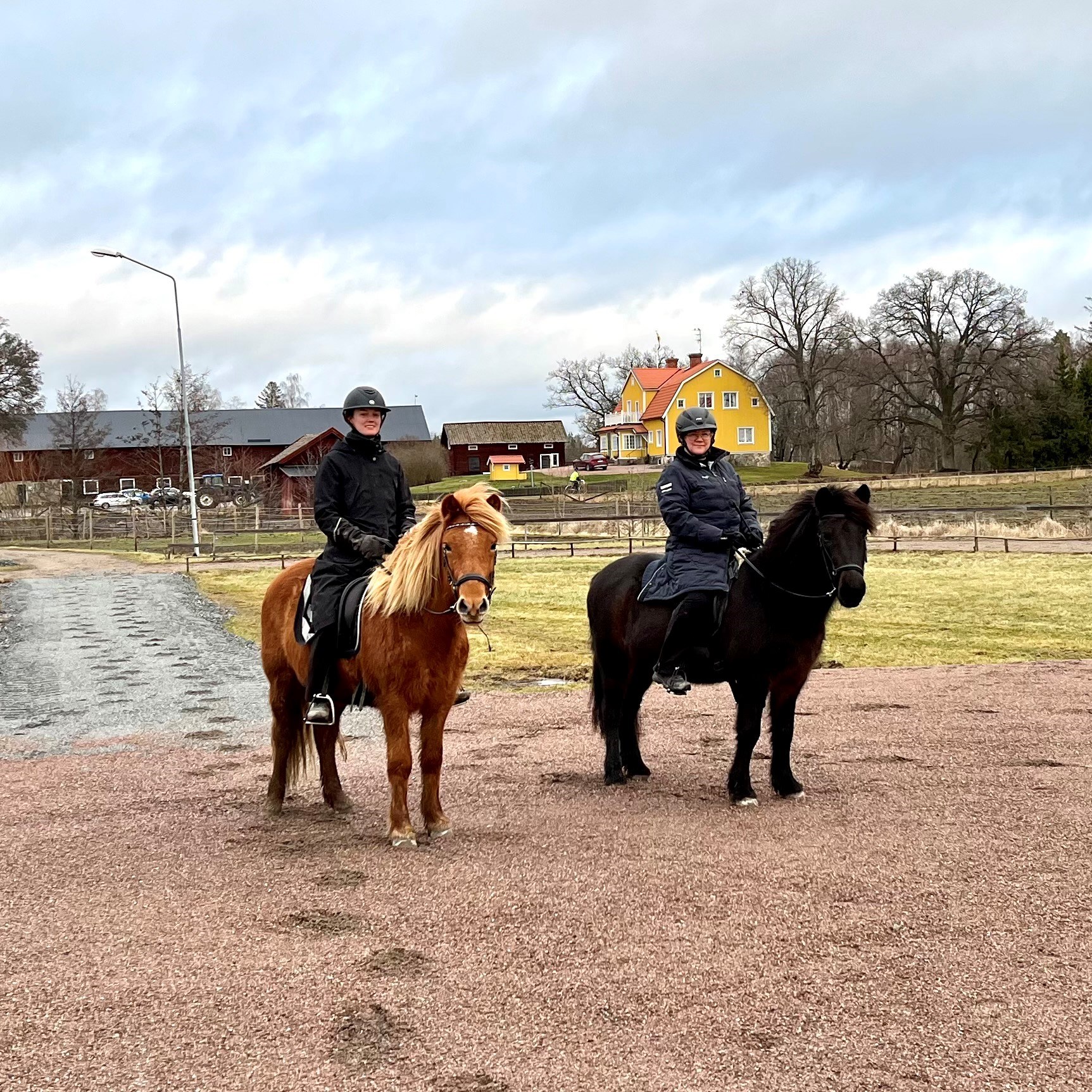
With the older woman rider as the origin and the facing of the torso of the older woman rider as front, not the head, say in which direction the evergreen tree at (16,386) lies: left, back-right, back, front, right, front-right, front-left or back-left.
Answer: back

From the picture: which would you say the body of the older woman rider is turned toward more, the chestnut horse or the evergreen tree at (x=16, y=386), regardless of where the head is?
the chestnut horse

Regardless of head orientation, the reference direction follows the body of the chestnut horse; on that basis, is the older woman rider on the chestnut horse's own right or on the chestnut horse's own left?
on the chestnut horse's own left

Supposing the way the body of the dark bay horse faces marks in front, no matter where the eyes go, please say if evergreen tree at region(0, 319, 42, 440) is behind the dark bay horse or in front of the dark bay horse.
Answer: behind

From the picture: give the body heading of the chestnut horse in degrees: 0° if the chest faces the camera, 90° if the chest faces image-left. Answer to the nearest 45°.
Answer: approximately 315°

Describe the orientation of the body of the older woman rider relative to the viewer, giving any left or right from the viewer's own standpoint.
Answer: facing the viewer and to the right of the viewer

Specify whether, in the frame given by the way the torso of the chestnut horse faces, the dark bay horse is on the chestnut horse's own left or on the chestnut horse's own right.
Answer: on the chestnut horse's own left

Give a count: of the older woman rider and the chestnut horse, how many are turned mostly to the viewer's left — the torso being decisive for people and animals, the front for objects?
0

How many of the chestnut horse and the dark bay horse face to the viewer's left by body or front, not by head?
0

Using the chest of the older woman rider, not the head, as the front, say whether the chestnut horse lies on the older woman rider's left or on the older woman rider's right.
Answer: on the older woman rider's right
